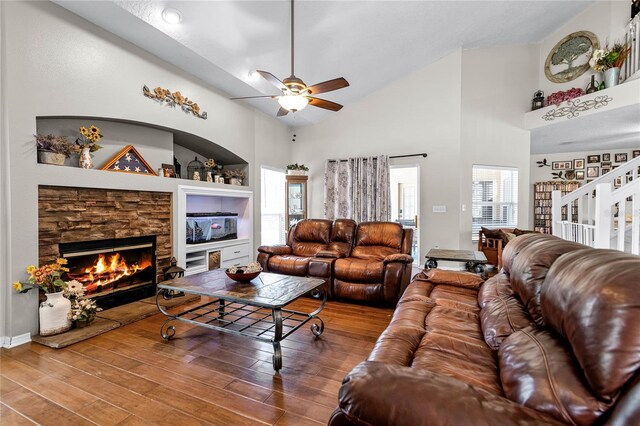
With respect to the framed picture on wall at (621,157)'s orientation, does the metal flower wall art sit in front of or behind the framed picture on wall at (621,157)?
in front

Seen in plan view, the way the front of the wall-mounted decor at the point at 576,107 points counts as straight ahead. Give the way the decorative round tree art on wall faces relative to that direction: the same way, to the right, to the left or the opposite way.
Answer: the same way

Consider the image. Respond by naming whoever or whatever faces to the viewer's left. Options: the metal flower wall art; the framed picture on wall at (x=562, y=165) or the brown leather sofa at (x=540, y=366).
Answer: the brown leather sofa

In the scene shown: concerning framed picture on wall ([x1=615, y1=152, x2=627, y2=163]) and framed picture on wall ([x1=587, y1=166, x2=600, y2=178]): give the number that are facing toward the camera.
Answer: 2

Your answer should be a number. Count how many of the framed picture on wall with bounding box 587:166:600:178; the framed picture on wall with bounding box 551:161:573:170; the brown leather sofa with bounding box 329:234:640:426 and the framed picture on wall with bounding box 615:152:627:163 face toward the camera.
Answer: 3

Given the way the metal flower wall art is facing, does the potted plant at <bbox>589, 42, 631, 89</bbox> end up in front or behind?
in front

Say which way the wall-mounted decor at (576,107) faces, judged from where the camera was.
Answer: facing the viewer and to the left of the viewer

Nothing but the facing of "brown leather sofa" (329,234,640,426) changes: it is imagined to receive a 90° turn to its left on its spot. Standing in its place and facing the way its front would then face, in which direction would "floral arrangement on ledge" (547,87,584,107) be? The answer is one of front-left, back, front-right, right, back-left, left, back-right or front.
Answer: back

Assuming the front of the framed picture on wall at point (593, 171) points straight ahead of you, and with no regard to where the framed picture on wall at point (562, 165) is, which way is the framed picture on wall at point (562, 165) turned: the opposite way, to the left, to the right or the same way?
the same way

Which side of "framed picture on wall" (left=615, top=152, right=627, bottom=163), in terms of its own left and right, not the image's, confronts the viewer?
front

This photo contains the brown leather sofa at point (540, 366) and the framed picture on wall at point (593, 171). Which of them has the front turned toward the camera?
the framed picture on wall

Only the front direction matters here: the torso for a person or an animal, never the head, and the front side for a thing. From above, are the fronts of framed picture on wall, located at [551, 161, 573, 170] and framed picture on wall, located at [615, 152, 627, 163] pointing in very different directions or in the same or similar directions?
same or similar directions

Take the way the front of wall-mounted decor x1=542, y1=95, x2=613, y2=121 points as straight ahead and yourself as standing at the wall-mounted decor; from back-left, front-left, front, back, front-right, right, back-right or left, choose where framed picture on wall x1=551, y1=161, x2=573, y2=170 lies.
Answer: back-right

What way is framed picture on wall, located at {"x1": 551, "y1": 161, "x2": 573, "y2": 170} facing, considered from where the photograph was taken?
facing the viewer

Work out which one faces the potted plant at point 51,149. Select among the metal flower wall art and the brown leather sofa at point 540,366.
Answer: the brown leather sofa

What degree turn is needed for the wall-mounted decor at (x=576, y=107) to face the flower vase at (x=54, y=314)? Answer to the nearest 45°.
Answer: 0° — it already faces it

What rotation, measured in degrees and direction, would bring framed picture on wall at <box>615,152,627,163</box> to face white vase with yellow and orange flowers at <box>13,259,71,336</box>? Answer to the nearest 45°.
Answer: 0° — it already faces it

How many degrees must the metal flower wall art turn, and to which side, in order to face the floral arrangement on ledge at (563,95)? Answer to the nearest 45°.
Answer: approximately 45° to its left

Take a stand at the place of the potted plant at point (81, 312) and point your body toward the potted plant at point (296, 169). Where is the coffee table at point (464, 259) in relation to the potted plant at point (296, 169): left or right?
right

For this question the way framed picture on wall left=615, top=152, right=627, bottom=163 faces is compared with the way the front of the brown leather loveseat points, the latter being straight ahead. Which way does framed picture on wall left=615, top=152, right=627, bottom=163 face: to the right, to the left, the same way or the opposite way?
the same way
